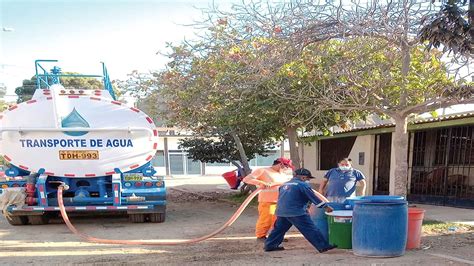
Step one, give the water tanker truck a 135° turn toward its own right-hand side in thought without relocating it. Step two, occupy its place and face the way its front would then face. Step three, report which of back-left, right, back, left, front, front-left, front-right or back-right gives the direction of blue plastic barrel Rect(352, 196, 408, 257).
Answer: front

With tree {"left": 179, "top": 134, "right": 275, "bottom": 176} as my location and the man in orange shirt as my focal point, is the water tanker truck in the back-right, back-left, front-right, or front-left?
front-right

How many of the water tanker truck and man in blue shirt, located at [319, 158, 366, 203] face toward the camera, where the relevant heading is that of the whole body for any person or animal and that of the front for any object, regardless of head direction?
1

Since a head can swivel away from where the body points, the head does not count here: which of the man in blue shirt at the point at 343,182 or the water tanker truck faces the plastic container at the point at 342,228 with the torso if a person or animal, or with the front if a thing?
the man in blue shirt

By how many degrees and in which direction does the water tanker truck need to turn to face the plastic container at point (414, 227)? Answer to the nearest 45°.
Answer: approximately 135° to its right

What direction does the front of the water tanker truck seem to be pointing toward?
away from the camera

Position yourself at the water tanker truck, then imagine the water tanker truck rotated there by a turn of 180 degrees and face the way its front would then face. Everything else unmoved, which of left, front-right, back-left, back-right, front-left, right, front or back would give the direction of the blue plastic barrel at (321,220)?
front-left

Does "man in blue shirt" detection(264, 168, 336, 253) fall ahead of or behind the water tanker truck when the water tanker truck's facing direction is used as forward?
behind

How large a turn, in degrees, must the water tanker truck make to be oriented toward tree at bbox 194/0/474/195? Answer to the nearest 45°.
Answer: approximately 135° to its right

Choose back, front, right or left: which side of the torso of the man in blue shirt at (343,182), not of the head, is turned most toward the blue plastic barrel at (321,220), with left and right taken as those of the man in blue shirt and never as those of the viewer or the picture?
front

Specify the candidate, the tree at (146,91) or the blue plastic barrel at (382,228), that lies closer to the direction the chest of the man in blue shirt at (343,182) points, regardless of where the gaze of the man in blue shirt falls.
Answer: the blue plastic barrel

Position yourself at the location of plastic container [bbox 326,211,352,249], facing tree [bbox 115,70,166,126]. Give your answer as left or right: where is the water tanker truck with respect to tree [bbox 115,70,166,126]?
left

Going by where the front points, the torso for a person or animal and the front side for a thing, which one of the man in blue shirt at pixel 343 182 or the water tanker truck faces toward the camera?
the man in blue shirt
